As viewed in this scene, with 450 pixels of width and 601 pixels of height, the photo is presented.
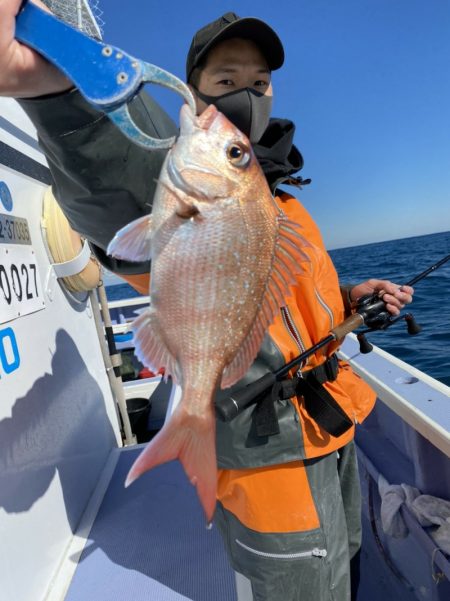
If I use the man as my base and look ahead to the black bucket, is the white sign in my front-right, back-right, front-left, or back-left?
front-left

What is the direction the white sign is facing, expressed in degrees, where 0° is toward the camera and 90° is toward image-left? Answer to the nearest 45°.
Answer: approximately 315°

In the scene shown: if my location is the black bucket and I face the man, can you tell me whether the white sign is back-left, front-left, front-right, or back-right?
front-right

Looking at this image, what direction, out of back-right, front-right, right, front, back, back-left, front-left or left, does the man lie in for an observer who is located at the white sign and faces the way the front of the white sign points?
front
